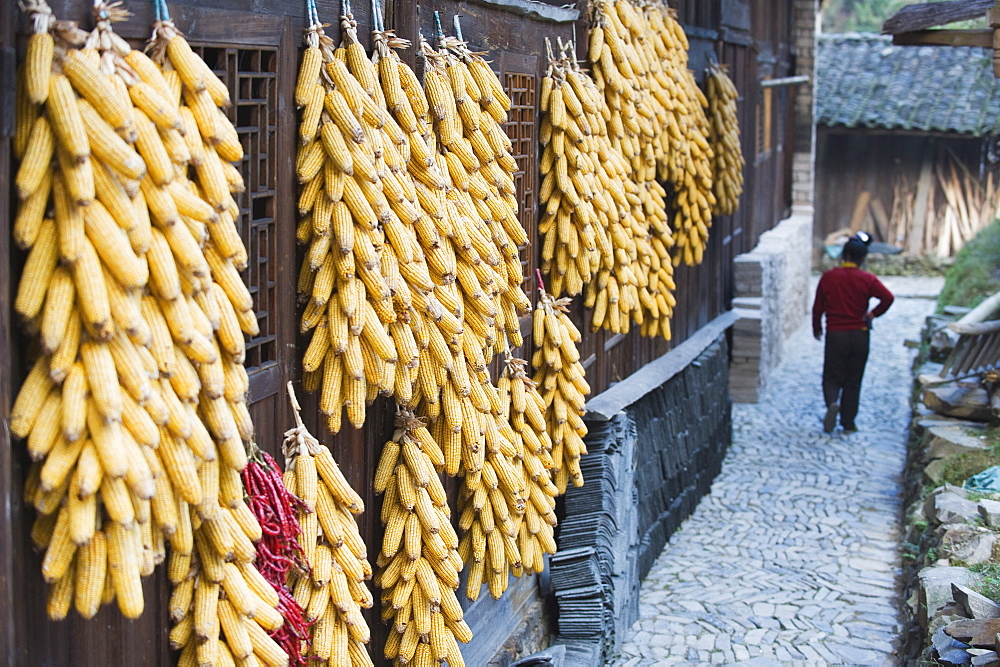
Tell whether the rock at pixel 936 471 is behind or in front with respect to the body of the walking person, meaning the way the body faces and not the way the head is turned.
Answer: behind

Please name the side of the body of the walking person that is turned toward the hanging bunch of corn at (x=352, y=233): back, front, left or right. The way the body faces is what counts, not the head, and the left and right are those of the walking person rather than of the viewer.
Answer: back

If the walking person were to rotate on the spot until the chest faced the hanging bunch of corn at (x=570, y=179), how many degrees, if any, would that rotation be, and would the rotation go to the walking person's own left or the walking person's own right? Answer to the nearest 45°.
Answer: approximately 180°

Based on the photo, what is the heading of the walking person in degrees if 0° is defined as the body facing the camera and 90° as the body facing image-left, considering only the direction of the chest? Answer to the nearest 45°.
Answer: approximately 180°

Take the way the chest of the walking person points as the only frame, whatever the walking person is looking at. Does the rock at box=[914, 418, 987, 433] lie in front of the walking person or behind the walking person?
behind

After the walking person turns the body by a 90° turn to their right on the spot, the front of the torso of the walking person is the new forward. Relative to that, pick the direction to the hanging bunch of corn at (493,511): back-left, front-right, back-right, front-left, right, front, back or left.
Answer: right

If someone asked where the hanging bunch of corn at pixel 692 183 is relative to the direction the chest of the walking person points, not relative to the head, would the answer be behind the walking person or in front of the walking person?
behind

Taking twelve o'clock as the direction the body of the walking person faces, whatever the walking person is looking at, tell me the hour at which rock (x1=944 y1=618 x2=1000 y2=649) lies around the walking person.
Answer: The rock is roughly at 6 o'clock from the walking person.

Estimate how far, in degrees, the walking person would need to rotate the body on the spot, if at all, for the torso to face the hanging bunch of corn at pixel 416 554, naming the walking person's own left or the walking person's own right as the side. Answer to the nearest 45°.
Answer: approximately 180°

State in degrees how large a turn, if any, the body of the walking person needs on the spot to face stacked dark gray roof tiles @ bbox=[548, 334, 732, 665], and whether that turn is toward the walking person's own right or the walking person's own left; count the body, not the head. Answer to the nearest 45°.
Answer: approximately 180°

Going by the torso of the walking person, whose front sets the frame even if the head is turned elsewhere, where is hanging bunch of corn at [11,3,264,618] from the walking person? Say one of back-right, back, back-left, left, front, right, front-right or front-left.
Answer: back

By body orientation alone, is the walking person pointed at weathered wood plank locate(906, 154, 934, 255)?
yes

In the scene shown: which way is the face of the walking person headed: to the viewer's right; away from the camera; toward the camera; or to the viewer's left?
away from the camera
